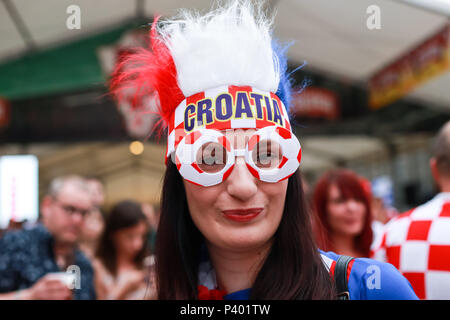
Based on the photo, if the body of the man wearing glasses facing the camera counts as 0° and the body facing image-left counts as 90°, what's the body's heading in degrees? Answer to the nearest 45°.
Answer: approximately 315°

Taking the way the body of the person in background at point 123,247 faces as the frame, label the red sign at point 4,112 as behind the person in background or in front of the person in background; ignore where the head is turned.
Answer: behind

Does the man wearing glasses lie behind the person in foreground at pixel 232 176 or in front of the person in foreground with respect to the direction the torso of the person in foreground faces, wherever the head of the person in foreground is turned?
behind

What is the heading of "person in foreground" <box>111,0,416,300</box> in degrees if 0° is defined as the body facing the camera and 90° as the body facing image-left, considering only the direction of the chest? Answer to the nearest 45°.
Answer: approximately 0°

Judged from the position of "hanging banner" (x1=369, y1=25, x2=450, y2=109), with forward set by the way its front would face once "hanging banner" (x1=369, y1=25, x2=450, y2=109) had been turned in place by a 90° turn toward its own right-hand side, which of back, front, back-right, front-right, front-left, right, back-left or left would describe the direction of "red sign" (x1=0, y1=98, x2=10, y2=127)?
front-left

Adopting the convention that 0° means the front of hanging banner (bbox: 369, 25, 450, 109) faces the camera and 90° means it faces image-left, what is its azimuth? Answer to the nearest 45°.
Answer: approximately 45°

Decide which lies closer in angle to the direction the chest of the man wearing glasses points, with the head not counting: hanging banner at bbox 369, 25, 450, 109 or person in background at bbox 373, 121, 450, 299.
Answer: the person in background

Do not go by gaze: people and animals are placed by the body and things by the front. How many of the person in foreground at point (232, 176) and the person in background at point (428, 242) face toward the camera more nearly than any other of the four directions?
1
